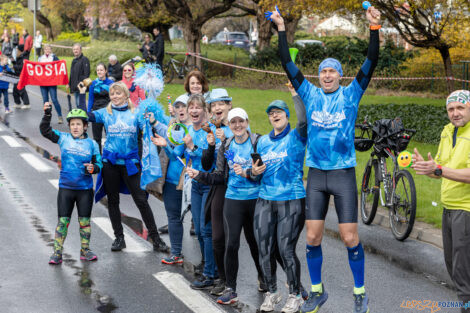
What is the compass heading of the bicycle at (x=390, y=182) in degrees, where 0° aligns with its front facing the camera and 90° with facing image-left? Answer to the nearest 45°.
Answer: approximately 135°

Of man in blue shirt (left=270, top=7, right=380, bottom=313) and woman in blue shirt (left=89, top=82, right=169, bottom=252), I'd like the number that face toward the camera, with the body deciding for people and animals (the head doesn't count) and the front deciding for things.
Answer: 2

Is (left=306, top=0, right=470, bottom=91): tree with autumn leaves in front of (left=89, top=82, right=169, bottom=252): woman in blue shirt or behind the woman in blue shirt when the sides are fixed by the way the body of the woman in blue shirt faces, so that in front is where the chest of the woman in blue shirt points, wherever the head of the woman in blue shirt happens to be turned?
behind

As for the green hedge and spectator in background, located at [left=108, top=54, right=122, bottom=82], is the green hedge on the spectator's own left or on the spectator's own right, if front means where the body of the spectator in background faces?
on the spectator's own left

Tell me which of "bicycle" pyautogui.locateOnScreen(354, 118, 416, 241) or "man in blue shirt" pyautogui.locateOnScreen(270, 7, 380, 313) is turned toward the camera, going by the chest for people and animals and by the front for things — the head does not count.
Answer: the man in blue shirt

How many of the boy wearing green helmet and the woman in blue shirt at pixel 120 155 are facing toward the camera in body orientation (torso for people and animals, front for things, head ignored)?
2

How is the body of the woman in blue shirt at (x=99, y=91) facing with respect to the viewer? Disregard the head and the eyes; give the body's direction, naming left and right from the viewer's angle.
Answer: facing the viewer and to the left of the viewer

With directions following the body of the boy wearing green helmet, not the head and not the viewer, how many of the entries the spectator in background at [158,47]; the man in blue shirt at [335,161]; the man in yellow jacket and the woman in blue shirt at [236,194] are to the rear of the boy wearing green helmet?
1

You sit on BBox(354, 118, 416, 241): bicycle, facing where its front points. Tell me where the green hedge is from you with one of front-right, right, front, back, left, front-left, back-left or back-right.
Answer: front-right

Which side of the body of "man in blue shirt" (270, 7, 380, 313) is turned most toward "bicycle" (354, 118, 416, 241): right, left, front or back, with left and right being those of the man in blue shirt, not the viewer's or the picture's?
back

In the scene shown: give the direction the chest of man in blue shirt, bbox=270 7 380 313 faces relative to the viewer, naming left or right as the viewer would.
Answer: facing the viewer

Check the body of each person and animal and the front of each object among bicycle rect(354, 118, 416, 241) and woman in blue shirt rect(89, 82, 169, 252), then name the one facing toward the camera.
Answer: the woman in blue shirt

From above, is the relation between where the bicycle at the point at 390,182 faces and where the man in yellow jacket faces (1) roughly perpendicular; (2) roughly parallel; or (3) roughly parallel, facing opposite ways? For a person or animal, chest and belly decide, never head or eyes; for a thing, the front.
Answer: roughly perpendicular

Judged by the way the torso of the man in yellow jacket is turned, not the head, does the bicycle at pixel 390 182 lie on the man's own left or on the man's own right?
on the man's own right
